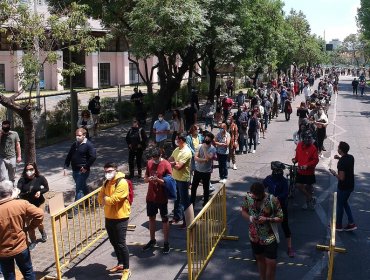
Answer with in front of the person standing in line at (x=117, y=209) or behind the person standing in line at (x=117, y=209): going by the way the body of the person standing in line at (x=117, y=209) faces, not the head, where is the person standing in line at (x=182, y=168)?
behind

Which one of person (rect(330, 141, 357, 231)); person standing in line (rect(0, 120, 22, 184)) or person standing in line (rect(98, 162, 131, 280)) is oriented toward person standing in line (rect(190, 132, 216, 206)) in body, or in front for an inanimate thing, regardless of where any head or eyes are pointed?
person (rect(330, 141, 357, 231))

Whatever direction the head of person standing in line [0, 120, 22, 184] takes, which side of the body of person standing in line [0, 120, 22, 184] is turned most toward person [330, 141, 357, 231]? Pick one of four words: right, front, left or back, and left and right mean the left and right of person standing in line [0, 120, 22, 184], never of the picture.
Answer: left

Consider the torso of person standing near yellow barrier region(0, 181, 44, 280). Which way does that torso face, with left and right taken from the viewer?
facing away from the viewer

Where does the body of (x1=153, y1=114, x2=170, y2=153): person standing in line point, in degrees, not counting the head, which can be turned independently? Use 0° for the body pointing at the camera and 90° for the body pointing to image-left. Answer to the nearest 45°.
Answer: approximately 0°

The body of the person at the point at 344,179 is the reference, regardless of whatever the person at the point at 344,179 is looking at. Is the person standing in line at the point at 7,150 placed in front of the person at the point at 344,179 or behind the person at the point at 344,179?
in front

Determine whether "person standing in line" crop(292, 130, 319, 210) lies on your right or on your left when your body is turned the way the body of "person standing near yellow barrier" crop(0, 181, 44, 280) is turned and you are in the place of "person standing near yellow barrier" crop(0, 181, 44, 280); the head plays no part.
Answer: on your right

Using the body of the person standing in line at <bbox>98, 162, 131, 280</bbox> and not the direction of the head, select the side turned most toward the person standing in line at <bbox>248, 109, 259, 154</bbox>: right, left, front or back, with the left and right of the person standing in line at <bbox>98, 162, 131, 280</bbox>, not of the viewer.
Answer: back

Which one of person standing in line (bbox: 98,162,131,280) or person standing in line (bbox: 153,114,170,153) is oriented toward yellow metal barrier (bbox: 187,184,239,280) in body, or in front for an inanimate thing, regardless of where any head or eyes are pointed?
person standing in line (bbox: 153,114,170,153)

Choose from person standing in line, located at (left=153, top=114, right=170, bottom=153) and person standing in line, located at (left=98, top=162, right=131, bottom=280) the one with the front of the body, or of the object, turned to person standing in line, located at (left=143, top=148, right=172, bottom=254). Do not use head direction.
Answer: person standing in line, located at (left=153, top=114, right=170, bottom=153)

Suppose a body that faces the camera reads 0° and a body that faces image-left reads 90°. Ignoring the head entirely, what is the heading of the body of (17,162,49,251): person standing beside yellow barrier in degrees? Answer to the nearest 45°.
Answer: approximately 0°

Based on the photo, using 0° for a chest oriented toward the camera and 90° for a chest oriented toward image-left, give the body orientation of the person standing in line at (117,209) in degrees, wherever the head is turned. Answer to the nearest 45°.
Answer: approximately 45°

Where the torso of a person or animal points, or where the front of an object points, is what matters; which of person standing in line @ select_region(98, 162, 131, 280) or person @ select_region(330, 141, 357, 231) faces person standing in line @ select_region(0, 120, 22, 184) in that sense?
person @ select_region(330, 141, 357, 231)

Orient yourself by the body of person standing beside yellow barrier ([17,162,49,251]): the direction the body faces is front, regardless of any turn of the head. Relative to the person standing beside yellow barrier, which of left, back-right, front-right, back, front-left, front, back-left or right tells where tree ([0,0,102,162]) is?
back

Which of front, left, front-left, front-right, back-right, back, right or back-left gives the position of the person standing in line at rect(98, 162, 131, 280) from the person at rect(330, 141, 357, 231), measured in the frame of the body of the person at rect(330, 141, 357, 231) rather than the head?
front-left
